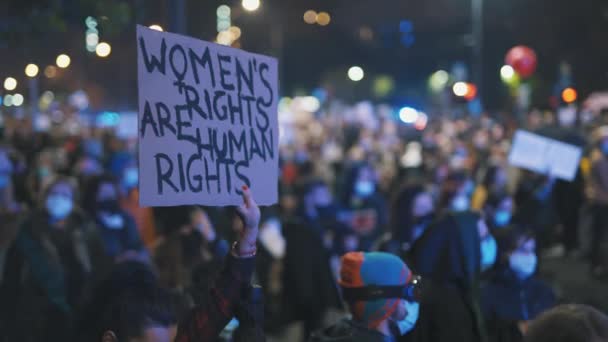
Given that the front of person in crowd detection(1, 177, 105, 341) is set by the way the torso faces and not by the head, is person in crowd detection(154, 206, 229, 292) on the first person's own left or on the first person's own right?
on the first person's own left

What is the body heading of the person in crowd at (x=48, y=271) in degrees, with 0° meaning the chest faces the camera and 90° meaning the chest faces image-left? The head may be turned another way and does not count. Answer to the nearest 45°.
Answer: approximately 0°

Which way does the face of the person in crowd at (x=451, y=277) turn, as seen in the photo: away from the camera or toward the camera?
away from the camera

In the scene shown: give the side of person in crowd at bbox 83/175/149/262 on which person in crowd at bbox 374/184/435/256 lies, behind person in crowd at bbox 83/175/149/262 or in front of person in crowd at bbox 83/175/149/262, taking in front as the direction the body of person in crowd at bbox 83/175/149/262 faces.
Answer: in front

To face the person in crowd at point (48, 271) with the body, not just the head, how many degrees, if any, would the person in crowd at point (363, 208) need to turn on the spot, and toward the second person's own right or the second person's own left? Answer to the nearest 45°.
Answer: approximately 45° to the second person's own right

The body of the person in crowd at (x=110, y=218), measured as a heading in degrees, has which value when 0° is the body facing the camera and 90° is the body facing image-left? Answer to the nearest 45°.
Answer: approximately 315°

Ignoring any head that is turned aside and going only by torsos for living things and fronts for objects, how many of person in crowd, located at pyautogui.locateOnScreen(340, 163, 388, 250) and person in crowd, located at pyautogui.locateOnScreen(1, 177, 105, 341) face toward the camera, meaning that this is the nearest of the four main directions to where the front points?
2

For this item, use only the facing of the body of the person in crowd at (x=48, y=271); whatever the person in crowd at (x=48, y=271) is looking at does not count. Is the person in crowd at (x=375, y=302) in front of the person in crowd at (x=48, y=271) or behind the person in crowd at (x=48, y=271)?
in front
